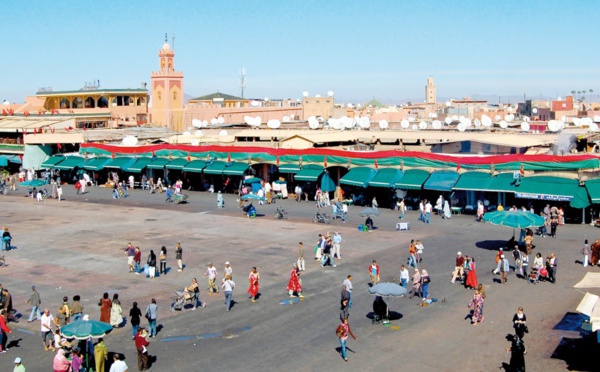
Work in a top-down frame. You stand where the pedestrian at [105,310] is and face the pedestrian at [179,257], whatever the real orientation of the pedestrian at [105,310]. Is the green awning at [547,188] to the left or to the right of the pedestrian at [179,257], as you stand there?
right

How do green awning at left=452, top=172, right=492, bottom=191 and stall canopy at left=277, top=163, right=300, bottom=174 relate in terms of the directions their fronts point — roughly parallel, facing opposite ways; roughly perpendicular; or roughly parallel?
roughly parallel

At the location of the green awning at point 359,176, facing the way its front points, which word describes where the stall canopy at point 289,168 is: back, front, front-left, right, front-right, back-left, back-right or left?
right

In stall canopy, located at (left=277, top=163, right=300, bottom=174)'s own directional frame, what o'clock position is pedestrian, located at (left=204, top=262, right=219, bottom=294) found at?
The pedestrian is roughly at 12 o'clock from the stall canopy.

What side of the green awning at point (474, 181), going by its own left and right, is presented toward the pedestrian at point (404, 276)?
front

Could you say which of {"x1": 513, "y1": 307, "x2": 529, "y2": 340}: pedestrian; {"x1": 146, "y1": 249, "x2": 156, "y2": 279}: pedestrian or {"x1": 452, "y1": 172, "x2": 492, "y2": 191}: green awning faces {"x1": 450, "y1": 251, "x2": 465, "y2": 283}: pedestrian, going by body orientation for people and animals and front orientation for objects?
the green awning

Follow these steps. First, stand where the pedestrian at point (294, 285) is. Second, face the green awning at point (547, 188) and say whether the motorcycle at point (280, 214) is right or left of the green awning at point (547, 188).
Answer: left

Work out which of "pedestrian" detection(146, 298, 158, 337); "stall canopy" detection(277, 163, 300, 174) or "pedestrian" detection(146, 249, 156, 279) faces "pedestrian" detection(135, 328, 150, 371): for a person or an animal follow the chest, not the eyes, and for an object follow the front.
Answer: the stall canopy

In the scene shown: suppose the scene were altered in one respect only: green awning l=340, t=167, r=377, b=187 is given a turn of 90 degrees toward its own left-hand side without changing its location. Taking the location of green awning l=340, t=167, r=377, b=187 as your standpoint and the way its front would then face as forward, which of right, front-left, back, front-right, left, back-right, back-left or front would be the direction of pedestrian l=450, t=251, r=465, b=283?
front-right

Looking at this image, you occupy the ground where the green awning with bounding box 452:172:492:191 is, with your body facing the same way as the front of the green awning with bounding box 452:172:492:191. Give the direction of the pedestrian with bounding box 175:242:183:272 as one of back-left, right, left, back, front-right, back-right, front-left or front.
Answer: front-right

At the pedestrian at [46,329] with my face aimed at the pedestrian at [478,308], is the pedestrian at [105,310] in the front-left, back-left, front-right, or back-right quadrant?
front-left

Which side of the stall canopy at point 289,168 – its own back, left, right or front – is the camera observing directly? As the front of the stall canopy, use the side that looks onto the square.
front

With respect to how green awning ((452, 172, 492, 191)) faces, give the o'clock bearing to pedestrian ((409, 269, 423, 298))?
The pedestrian is roughly at 12 o'clock from the green awning.

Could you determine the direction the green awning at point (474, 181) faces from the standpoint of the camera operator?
facing the viewer
